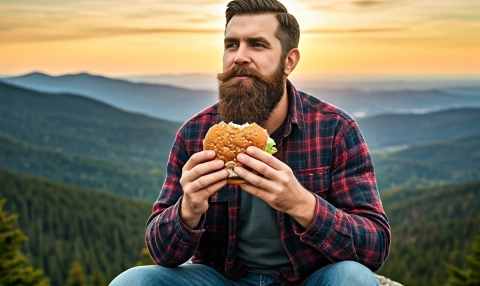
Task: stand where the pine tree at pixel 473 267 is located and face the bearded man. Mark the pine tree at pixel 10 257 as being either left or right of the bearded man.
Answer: right

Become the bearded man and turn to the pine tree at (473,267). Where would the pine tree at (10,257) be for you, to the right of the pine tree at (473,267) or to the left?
left

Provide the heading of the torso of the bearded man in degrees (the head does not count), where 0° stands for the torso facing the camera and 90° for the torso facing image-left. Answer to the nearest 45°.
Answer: approximately 45°

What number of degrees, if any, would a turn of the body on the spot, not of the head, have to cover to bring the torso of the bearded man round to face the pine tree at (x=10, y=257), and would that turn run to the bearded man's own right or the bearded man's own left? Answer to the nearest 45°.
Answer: approximately 90° to the bearded man's own right
